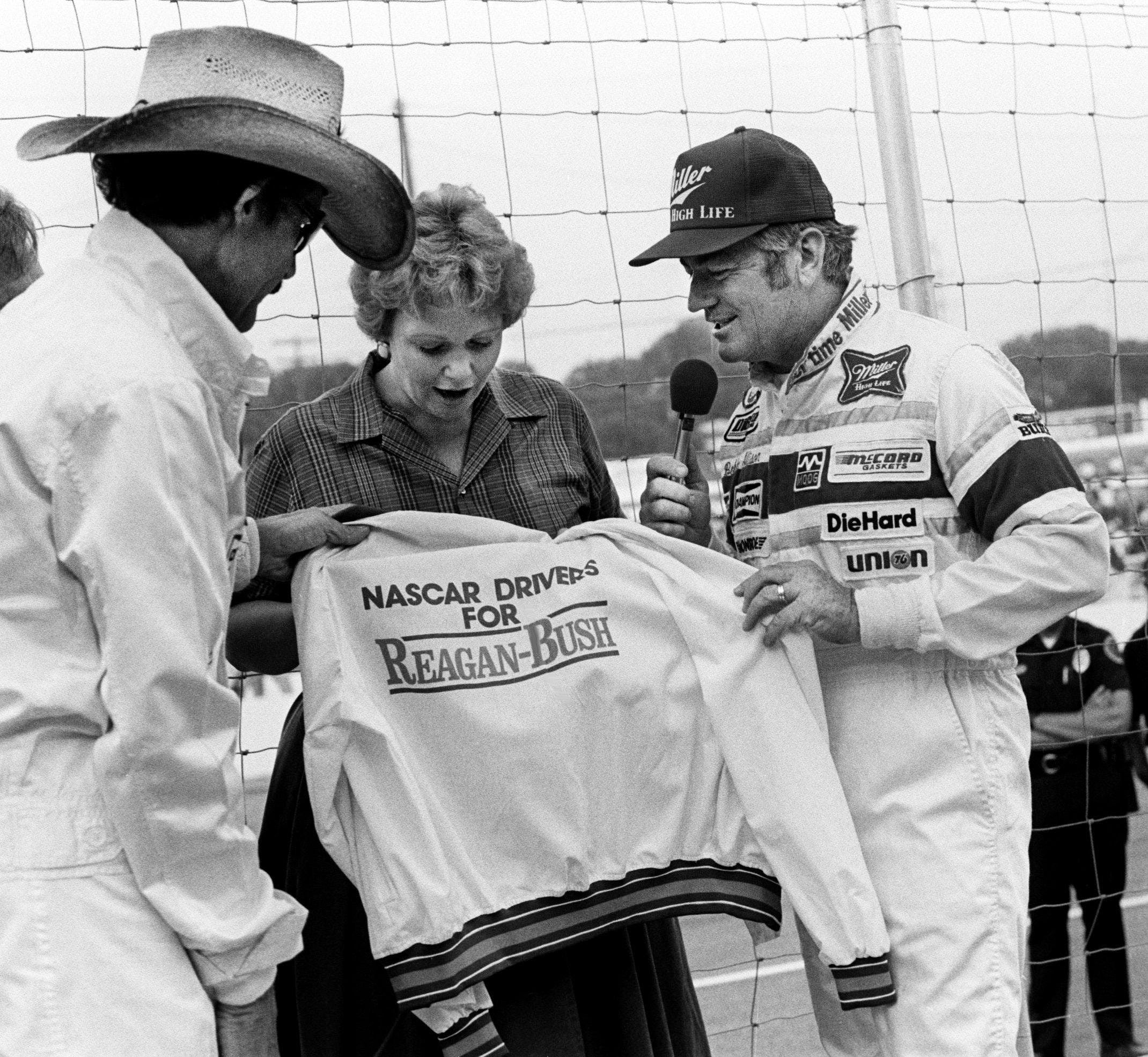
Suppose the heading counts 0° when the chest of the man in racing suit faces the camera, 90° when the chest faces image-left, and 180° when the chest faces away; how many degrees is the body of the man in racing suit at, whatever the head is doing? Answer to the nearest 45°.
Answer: approximately 45°

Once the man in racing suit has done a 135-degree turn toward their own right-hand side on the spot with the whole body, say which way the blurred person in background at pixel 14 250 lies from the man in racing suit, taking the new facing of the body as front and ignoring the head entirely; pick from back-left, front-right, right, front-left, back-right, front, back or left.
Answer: left

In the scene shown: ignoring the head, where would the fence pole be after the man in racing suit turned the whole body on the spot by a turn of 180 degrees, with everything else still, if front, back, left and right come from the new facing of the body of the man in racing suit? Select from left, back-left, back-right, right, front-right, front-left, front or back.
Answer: front-left

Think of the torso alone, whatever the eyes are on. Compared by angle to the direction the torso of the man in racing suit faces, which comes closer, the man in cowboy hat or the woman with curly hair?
the man in cowboy hat

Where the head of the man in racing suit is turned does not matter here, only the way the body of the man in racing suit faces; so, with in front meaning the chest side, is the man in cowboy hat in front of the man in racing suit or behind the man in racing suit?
in front

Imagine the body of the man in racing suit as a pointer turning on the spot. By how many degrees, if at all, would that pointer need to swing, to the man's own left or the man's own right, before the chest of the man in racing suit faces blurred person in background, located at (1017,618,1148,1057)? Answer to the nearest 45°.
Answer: approximately 135° to the man's own right

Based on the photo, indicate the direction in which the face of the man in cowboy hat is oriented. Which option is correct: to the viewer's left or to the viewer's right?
to the viewer's right
